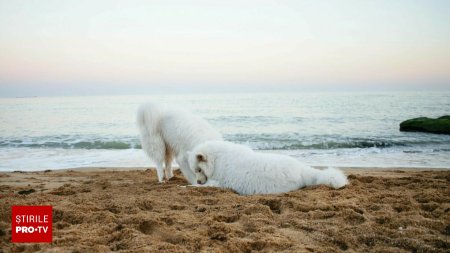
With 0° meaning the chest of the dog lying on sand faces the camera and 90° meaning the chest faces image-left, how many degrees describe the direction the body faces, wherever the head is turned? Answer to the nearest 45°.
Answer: approximately 90°

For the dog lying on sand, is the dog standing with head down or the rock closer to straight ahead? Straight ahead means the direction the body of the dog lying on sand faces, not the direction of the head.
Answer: the dog standing with head down

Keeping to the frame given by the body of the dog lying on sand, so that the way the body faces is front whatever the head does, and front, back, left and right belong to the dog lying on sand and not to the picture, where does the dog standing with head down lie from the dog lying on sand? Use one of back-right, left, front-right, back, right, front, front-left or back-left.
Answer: front-right

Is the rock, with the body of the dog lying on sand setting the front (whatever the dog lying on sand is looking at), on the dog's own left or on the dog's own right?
on the dog's own right
